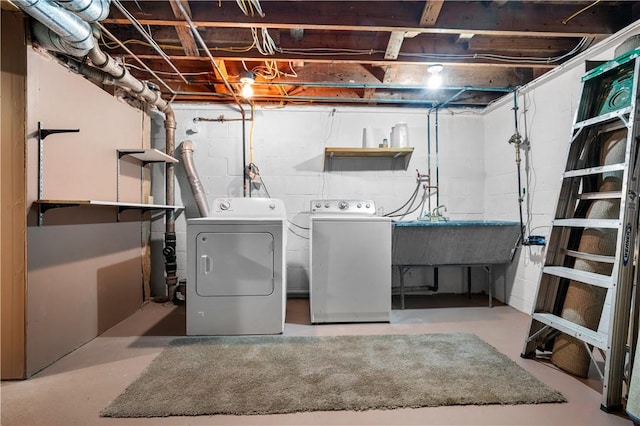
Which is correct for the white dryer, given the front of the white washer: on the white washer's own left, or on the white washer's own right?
on the white washer's own right

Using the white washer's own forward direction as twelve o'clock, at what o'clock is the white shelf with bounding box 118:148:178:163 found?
The white shelf is roughly at 3 o'clock from the white washer.

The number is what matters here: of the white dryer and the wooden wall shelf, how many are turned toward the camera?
2

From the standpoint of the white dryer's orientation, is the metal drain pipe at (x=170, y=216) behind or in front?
behind

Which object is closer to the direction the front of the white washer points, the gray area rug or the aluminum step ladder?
the gray area rug

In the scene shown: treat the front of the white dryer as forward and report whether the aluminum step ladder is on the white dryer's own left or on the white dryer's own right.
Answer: on the white dryer's own left

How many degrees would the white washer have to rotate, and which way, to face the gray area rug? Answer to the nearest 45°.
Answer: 0° — it already faces it

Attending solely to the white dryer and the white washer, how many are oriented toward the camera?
2

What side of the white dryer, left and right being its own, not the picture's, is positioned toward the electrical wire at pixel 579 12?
left

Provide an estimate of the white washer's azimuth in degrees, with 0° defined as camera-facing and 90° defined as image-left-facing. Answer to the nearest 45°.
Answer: approximately 0°
